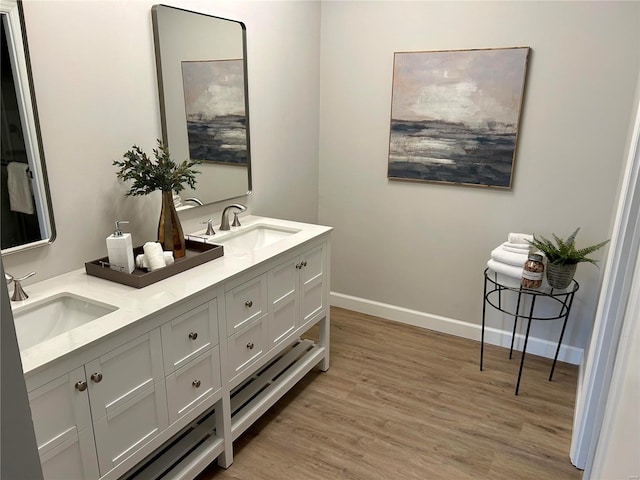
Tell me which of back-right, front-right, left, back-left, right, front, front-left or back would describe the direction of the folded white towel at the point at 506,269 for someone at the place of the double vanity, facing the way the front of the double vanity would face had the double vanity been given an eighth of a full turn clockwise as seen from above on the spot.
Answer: left

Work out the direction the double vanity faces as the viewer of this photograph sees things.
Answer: facing the viewer and to the right of the viewer

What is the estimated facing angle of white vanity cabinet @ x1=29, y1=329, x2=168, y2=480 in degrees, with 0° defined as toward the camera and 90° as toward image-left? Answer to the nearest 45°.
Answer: approximately 315°

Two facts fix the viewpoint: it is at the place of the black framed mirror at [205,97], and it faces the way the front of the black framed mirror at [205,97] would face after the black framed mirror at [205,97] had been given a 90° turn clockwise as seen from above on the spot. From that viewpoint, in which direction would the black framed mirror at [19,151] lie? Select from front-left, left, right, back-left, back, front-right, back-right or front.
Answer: front

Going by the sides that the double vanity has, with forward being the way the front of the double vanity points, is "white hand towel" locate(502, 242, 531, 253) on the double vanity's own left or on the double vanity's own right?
on the double vanity's own left

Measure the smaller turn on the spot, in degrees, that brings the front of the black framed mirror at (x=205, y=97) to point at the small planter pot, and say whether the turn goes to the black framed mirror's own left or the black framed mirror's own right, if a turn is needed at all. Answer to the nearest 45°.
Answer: approximately 45° to the black framed mirror's own left

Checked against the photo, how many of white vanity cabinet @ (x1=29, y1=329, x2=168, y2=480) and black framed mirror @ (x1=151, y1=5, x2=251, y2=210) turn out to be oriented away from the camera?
0

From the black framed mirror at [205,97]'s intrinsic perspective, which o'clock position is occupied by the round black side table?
The round black side table is roughly at 11 o'clock from the black framed mirror.

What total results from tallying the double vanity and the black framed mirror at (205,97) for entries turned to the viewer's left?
0

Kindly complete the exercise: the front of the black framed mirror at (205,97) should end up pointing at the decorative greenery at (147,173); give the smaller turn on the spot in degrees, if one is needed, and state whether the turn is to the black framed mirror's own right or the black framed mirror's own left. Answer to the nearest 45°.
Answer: approximately 90° to the black framed mirror's own right

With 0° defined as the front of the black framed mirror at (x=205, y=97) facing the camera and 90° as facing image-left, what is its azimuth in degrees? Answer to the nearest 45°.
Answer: approximately 315°

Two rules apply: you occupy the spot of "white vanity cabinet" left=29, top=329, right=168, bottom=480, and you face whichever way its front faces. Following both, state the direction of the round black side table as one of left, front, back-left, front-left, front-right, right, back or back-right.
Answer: front-left

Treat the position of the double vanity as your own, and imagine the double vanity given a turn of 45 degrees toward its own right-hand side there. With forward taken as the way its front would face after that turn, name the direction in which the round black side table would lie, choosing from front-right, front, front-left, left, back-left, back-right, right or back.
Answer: left
